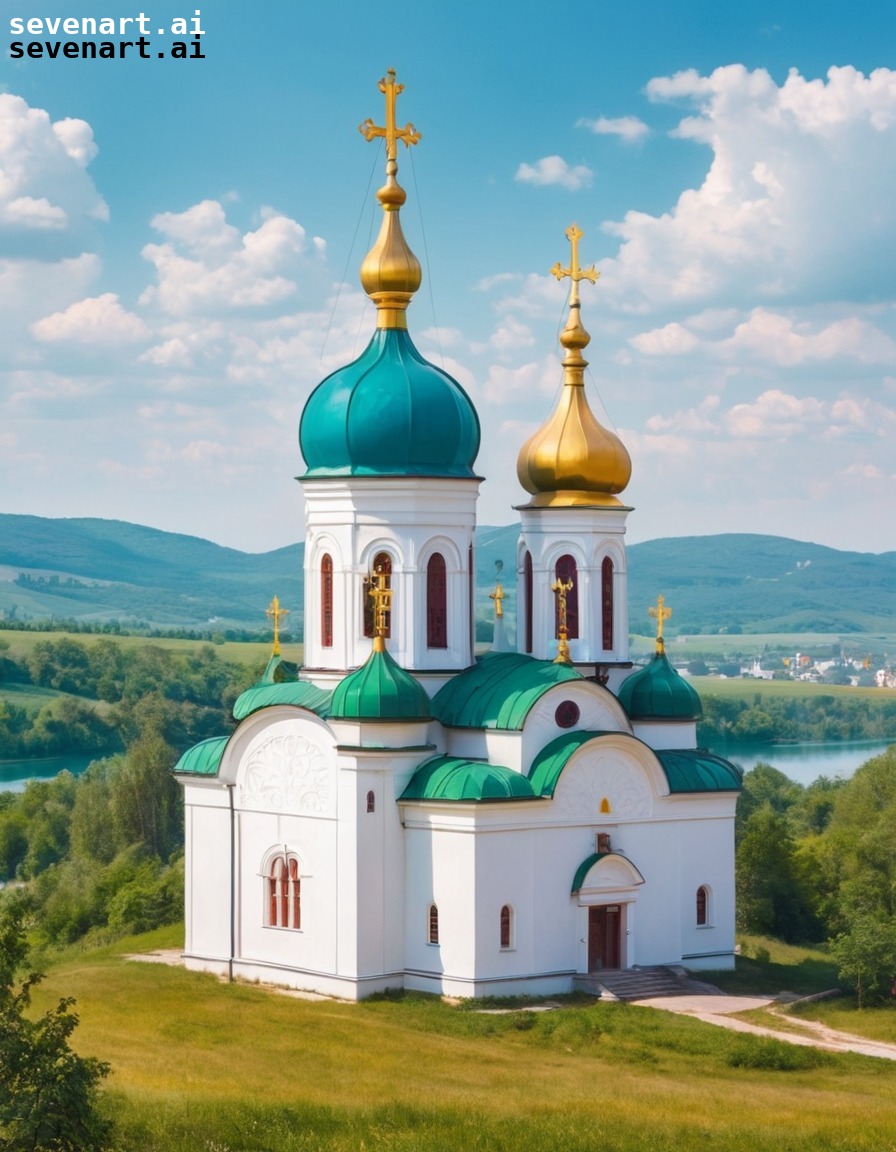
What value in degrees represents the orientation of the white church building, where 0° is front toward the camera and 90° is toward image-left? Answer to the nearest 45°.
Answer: approximately 315°

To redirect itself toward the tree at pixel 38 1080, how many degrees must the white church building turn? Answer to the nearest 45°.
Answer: approximately 45° to its right
